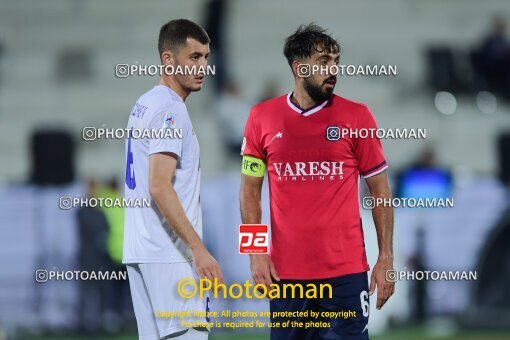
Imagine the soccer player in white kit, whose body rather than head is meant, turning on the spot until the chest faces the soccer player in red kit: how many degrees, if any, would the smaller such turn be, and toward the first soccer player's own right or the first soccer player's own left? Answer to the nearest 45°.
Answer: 0° — they already face them

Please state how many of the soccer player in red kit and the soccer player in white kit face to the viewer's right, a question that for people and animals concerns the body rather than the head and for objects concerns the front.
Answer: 1

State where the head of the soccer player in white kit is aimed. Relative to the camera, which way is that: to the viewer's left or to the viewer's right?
to the viewer's right

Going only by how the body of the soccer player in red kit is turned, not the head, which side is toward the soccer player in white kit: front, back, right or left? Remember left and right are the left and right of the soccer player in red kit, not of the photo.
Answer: right

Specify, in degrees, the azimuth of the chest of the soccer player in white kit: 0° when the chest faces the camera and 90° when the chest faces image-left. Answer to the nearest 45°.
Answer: approximately 270°

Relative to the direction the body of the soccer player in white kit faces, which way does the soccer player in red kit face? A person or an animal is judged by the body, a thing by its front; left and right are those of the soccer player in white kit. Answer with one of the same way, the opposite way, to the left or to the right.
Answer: to the right

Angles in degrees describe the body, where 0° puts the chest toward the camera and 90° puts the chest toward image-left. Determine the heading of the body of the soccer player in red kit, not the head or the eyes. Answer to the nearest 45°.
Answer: approximately 0°
